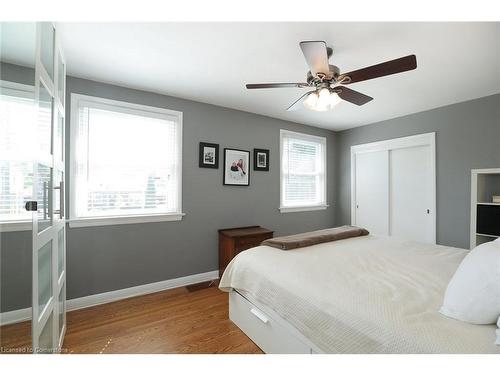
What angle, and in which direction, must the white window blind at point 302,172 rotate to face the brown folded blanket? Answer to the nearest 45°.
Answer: approximately 45° to its right

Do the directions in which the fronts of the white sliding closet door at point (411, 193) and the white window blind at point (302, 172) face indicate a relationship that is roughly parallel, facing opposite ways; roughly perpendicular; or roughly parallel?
roughly perpendicular

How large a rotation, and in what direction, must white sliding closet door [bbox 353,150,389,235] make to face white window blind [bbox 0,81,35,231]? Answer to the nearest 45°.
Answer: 0° — it already faces it

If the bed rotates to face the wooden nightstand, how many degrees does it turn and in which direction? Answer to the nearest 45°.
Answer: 0° — it already faces it

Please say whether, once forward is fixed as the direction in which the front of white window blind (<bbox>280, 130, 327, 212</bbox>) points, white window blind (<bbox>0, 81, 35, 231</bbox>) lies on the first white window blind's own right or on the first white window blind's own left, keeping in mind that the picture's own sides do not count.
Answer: on the first white window blind's own right

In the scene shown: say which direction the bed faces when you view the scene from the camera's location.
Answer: facing away from the viewer and to the left of the viewer

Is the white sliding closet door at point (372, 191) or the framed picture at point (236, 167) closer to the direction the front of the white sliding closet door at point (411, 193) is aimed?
the framed picture

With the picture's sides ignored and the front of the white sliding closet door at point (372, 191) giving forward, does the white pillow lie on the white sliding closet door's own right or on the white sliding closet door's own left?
on the white sliding closet door's own left

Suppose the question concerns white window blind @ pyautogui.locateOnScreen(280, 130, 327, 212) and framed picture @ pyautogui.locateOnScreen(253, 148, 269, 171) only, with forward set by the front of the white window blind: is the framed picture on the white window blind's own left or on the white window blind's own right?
on the white window blind's own right

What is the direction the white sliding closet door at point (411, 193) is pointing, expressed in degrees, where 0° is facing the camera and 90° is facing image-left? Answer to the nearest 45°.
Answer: approximately 45°
